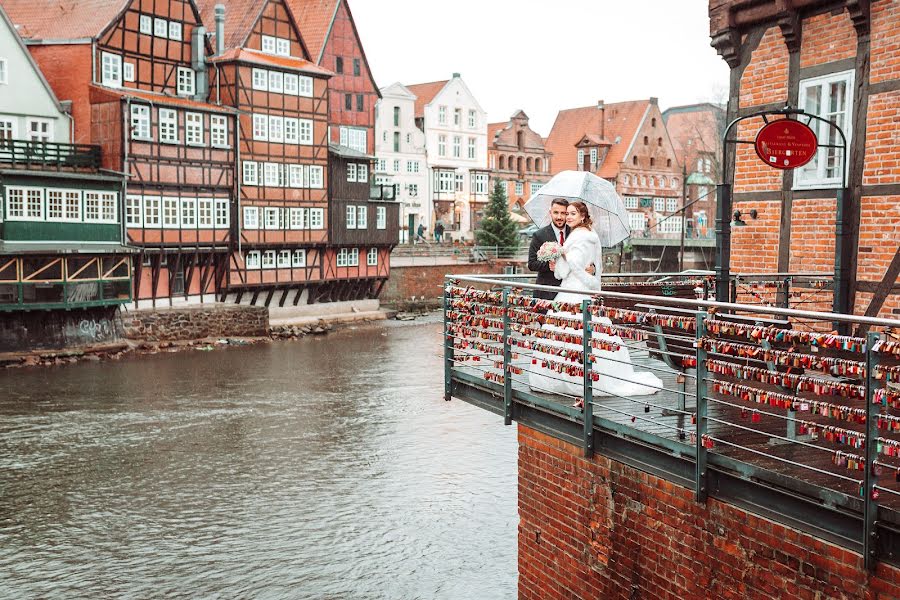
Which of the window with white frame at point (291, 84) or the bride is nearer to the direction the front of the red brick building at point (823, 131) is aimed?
the bride

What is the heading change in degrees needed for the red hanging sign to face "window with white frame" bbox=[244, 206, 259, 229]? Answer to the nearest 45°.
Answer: approximately 135° to its right

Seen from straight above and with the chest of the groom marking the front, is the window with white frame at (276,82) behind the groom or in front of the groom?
behind

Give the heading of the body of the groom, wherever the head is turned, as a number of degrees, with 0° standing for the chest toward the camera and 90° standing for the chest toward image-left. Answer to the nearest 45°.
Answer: approximately 315°

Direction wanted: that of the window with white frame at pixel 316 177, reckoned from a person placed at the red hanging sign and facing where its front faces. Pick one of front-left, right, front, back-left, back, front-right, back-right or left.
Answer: back-right

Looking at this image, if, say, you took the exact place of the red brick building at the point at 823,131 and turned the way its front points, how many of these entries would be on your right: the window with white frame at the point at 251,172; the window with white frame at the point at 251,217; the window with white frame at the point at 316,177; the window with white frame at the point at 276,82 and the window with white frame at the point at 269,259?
5

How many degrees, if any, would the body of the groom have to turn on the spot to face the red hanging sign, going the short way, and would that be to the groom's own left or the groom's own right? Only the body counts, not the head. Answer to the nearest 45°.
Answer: approximately 90° to the groom's own left

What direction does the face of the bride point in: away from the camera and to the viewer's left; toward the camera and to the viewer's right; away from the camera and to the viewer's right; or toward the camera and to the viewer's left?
toward the camera and to the viewer's left

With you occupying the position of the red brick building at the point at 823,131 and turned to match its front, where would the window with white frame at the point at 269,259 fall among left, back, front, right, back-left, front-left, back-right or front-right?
right

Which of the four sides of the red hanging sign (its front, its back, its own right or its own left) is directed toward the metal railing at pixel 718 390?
front

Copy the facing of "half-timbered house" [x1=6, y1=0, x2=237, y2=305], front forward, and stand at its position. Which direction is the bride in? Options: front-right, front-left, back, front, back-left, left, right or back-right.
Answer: front-right
